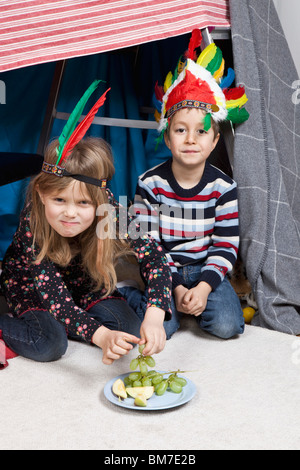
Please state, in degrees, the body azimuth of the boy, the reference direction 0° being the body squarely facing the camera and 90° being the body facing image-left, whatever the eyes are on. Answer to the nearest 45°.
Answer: approximately 0°

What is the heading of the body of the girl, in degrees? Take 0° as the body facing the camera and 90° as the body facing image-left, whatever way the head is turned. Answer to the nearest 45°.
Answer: approximately 0°

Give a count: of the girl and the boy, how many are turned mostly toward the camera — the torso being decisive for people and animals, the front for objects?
2
